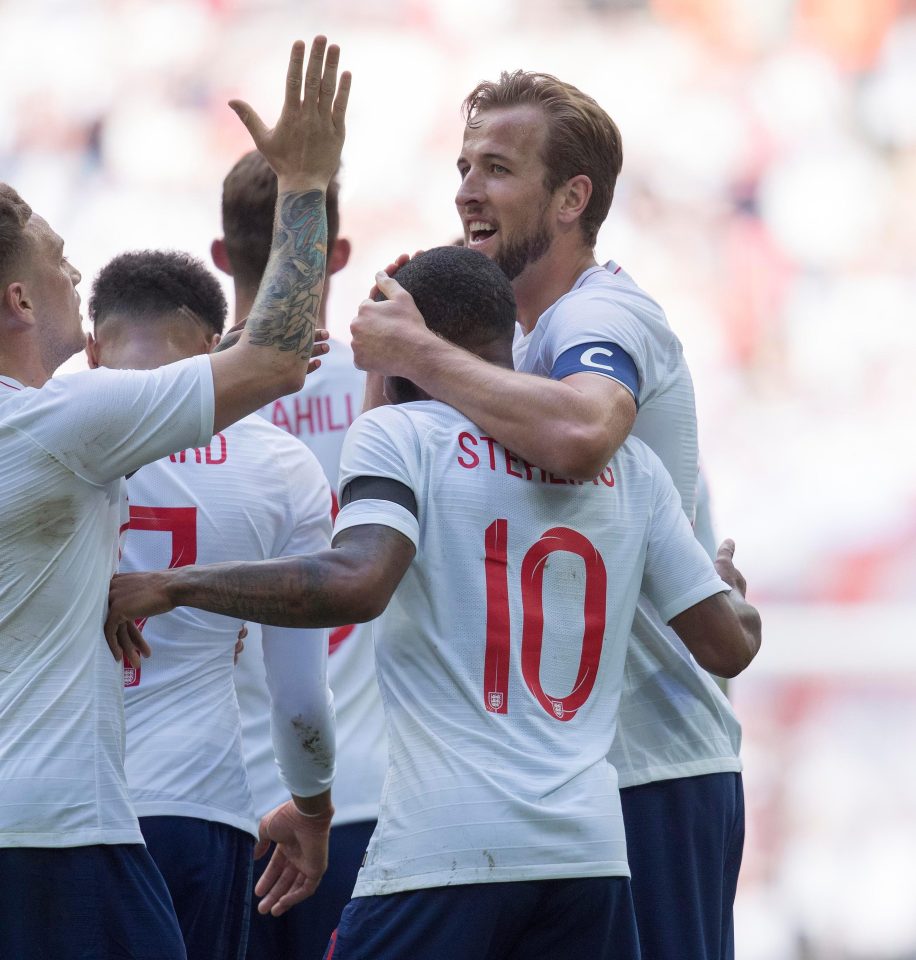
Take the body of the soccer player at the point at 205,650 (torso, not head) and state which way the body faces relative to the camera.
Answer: away from the camera

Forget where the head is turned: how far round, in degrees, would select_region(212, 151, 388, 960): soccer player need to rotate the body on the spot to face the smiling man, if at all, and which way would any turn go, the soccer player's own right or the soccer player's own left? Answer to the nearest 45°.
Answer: approximately 135° to the soccer player's own right

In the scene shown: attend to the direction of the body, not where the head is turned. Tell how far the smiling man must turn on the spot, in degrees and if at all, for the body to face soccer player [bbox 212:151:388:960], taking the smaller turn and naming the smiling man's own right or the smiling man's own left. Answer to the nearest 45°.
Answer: approximately 45° to the smiling man's own right

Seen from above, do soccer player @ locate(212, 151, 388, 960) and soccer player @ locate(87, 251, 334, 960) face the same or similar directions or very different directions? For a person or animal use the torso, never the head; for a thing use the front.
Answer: same or similar directions

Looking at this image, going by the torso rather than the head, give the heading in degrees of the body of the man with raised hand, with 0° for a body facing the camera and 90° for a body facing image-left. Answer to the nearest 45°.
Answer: approximately 225°

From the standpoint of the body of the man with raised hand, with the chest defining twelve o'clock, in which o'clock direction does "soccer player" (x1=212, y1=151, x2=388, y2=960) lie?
The soccer player is roughly at 11 o'clock from the man with raised hand.

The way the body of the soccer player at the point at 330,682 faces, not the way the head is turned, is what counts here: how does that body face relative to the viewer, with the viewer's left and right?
facing away from the viewer

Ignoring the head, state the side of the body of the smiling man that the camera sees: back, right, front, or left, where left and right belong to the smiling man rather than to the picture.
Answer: left

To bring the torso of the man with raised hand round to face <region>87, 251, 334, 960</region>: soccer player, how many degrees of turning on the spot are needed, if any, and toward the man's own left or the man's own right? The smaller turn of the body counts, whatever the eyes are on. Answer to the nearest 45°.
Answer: approximately 45° to the man's own left

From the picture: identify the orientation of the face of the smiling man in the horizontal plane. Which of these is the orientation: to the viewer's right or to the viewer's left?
to the viewer's left

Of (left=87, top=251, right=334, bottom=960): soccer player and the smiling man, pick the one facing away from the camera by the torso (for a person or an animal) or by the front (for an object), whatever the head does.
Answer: the soccer player

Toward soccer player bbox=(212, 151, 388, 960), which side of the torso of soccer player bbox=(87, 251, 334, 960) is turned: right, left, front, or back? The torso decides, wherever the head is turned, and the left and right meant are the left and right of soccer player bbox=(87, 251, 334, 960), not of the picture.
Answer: front

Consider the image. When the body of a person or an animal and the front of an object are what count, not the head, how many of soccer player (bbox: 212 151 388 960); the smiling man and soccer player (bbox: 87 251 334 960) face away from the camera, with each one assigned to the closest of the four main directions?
2

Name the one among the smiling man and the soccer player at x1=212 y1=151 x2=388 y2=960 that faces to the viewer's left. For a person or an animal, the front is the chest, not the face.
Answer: the smiling man
